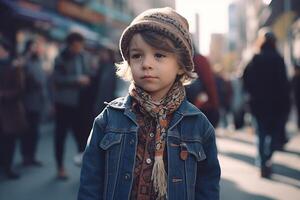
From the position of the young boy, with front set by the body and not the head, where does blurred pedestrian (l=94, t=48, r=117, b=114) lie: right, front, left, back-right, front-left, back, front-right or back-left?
back

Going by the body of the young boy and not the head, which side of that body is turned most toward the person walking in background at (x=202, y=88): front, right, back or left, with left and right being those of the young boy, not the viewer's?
back

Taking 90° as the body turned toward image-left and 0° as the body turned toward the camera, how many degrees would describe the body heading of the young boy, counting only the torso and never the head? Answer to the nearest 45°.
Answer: approximately 0°

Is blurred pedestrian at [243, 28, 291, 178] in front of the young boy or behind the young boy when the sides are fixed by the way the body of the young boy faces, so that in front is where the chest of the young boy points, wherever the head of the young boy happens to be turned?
behind

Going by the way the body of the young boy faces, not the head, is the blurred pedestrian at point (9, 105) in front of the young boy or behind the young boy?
behind

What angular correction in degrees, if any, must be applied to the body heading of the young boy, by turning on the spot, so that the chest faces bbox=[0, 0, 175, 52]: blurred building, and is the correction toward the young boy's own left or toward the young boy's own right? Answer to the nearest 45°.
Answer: approximately 180°
